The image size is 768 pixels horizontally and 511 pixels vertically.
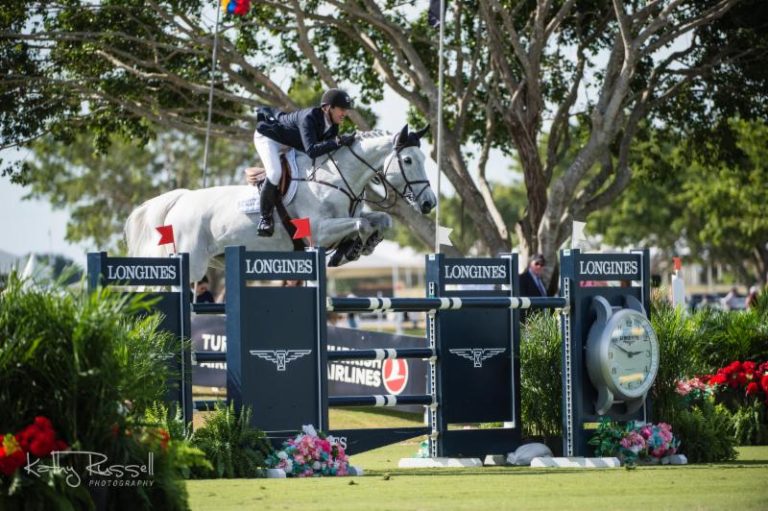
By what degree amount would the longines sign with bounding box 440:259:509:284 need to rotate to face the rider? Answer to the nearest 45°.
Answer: approximately 135° to its right

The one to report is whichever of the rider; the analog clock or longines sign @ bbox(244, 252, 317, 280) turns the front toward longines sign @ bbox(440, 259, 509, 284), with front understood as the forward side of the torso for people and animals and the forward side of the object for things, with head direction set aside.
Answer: the rider

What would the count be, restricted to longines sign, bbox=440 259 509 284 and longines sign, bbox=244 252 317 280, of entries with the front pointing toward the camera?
2

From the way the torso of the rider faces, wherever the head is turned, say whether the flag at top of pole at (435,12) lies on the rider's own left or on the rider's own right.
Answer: on the rider's own left

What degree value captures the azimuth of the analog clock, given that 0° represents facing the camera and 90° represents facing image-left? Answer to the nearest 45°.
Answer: approximately 315°

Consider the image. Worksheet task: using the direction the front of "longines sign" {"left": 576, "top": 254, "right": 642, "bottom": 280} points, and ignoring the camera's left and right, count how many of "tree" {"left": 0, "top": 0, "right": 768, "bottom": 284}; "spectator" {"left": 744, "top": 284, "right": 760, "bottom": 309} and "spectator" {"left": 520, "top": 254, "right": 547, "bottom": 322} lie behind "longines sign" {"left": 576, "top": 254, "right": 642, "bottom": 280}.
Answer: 3

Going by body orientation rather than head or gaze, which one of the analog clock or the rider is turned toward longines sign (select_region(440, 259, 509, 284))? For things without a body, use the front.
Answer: the rider

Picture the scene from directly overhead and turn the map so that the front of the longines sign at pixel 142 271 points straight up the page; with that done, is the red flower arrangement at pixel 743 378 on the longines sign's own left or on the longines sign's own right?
on the longines sign's own left

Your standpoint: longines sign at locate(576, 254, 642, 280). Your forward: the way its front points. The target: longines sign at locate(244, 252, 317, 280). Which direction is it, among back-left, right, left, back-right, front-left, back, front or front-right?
front-right

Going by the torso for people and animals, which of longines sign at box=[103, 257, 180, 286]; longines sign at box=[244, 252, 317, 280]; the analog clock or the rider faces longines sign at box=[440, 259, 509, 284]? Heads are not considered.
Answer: the rider

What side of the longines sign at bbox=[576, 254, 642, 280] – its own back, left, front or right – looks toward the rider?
right
